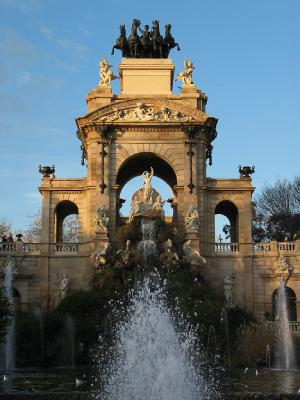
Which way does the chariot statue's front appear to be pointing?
toward the camera

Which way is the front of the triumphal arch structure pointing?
toward the camera

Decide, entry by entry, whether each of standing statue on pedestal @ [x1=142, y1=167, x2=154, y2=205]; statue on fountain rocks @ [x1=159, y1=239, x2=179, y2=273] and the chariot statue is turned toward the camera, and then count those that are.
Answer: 3

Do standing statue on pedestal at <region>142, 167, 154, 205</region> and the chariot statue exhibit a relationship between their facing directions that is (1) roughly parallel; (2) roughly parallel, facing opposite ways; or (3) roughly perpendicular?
roughly parallel

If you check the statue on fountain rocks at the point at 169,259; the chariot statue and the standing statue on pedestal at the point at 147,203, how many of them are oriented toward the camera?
3

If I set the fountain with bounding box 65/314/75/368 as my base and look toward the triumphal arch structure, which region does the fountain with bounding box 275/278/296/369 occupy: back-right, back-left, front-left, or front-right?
front-right

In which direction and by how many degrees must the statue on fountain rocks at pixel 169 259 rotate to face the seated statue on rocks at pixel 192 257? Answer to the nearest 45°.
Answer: approximately 135° to its left

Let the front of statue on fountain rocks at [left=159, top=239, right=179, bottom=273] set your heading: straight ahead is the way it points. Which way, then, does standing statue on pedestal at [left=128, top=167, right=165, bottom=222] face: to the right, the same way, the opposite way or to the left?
the same way

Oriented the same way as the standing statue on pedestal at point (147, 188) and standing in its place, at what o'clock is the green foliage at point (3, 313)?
The green foliage is roughly at 1 o'clock from the standing statue on pedestal.

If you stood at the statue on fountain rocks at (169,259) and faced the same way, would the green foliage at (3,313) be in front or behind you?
in front

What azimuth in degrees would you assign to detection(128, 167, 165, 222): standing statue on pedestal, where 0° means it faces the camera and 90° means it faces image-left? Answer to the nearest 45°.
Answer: approximately 0°

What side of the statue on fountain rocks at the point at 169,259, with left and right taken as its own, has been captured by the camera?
front
